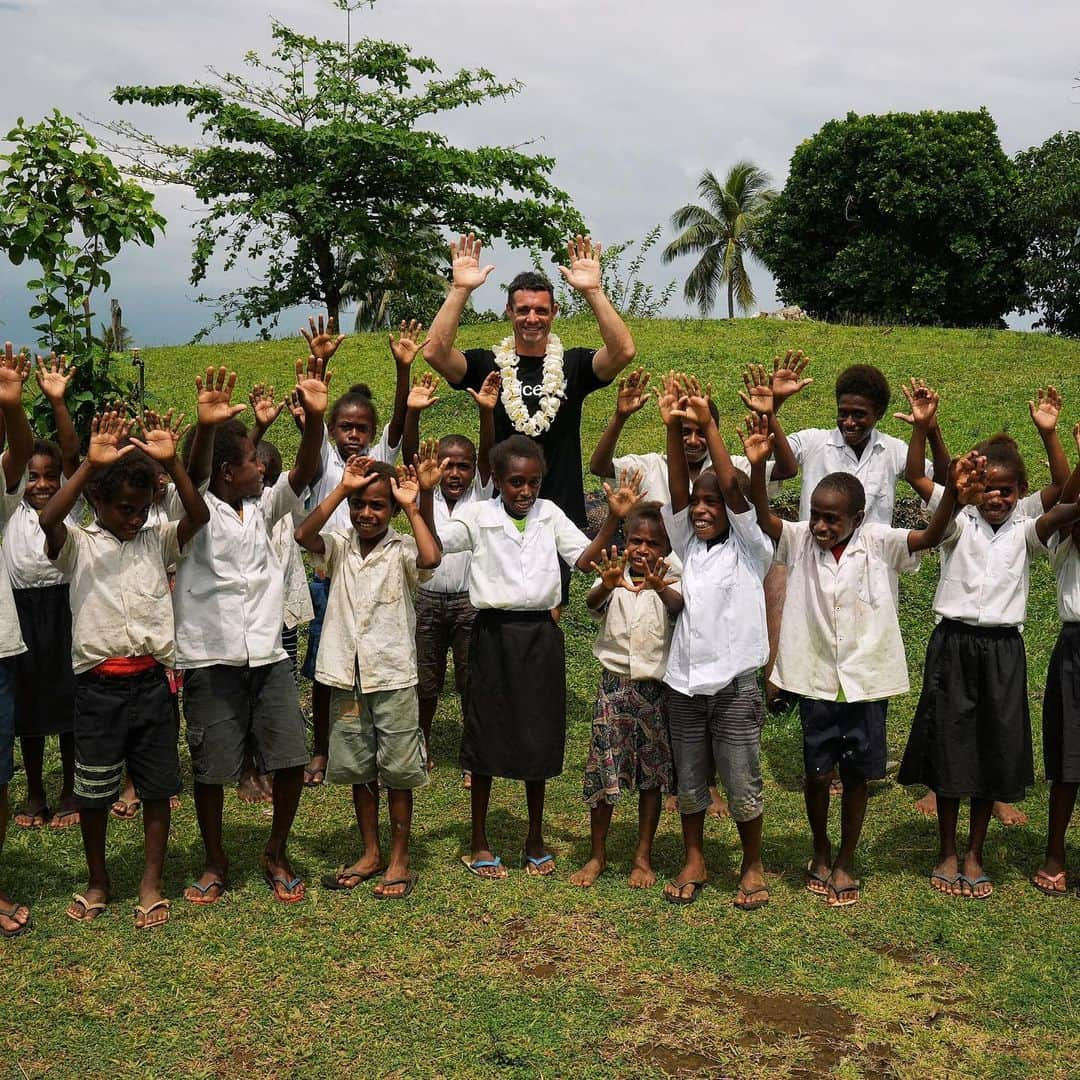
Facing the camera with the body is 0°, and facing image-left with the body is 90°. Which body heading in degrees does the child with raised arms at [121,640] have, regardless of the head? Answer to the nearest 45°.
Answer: approximately 0°

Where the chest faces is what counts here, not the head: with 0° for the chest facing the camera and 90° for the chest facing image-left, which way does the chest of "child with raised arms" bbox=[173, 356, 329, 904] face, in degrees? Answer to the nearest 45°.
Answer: approximately 0°

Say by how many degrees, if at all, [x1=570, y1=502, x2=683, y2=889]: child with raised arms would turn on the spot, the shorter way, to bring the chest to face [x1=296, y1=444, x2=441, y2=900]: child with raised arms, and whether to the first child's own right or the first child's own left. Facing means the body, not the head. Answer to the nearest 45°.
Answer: approximately 90° to the first child's own right

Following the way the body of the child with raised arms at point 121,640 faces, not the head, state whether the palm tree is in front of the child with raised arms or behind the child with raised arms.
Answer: behind

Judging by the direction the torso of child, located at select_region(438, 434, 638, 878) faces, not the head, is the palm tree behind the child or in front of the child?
behind

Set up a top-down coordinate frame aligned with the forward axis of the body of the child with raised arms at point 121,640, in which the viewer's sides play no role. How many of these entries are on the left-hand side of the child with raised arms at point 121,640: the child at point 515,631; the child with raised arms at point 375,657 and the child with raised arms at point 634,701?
3

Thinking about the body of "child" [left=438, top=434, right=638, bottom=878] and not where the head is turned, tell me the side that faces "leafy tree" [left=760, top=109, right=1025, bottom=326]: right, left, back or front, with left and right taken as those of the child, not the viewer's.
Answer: back
